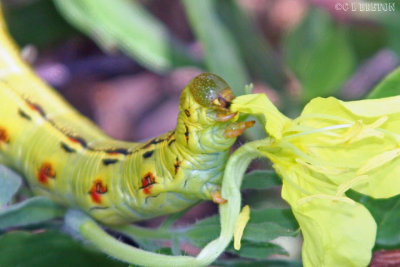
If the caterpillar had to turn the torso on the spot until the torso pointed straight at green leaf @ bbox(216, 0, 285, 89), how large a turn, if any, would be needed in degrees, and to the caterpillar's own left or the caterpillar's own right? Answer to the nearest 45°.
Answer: approximately 45° to the caterpillar's own left

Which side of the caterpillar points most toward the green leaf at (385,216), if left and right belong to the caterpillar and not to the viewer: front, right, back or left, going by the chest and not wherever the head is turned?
front

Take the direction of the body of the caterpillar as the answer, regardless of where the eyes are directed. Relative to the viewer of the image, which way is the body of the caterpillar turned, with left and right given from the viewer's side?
facing to the right of the viewer

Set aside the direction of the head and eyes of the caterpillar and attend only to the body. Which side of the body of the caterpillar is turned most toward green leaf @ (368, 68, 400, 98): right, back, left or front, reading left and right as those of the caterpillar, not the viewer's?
front

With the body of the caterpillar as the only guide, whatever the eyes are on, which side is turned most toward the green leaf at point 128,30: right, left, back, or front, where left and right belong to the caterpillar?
left

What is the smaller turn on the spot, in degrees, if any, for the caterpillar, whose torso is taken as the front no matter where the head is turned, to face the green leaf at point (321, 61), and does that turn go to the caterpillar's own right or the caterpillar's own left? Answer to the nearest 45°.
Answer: approximately 45° to the caterpillar's own left
